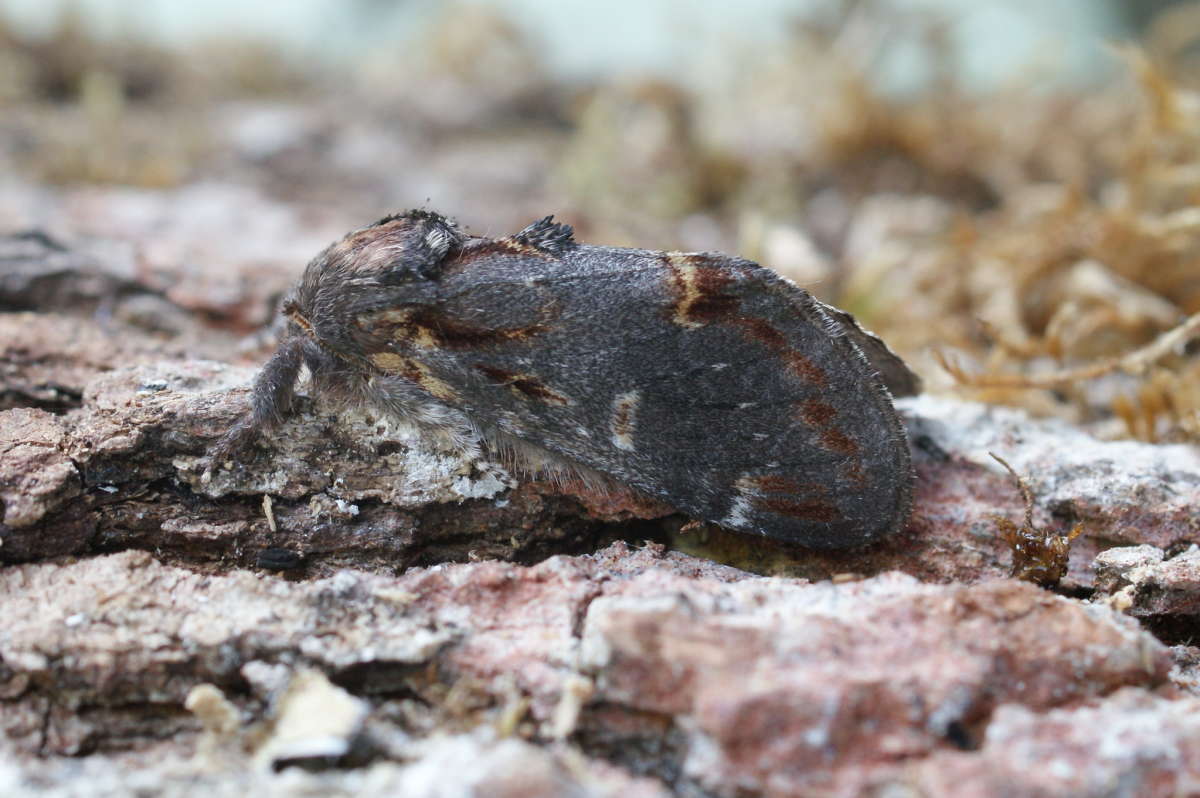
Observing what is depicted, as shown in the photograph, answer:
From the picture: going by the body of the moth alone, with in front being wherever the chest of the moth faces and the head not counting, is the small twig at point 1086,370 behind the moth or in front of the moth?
behind

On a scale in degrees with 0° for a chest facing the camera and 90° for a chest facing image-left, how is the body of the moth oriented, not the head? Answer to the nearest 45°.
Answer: approximately 90°
